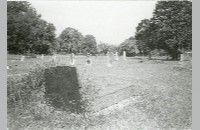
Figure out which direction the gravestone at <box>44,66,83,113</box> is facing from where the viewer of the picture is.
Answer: facing the viewer

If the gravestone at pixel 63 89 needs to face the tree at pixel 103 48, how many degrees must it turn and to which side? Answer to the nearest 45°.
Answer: approximately 135° to its left

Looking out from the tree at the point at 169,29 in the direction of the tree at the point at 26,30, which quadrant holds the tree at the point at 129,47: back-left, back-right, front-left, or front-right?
front-right
